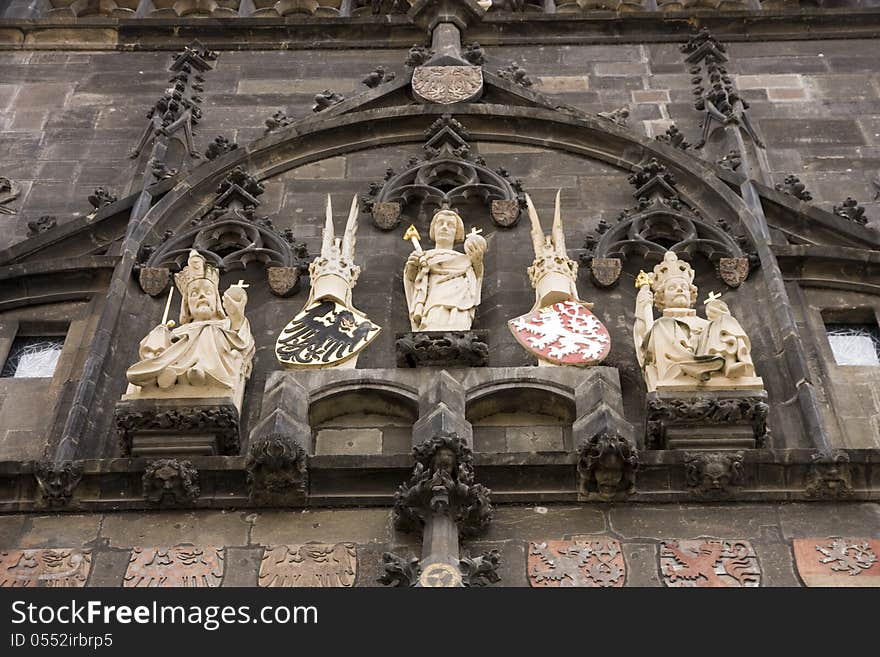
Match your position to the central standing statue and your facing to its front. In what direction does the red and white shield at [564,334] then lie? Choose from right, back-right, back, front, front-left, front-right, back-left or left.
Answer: left

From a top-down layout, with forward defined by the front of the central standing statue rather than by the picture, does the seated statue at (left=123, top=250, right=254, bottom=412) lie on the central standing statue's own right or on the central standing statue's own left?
on the central standing statue's own right

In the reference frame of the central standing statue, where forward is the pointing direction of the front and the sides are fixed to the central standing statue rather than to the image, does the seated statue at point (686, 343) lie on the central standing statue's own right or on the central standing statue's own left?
on the central standing statue's own left

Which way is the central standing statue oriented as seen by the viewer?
toward the camera

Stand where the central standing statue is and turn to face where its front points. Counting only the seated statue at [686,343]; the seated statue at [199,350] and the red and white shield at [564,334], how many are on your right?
1
